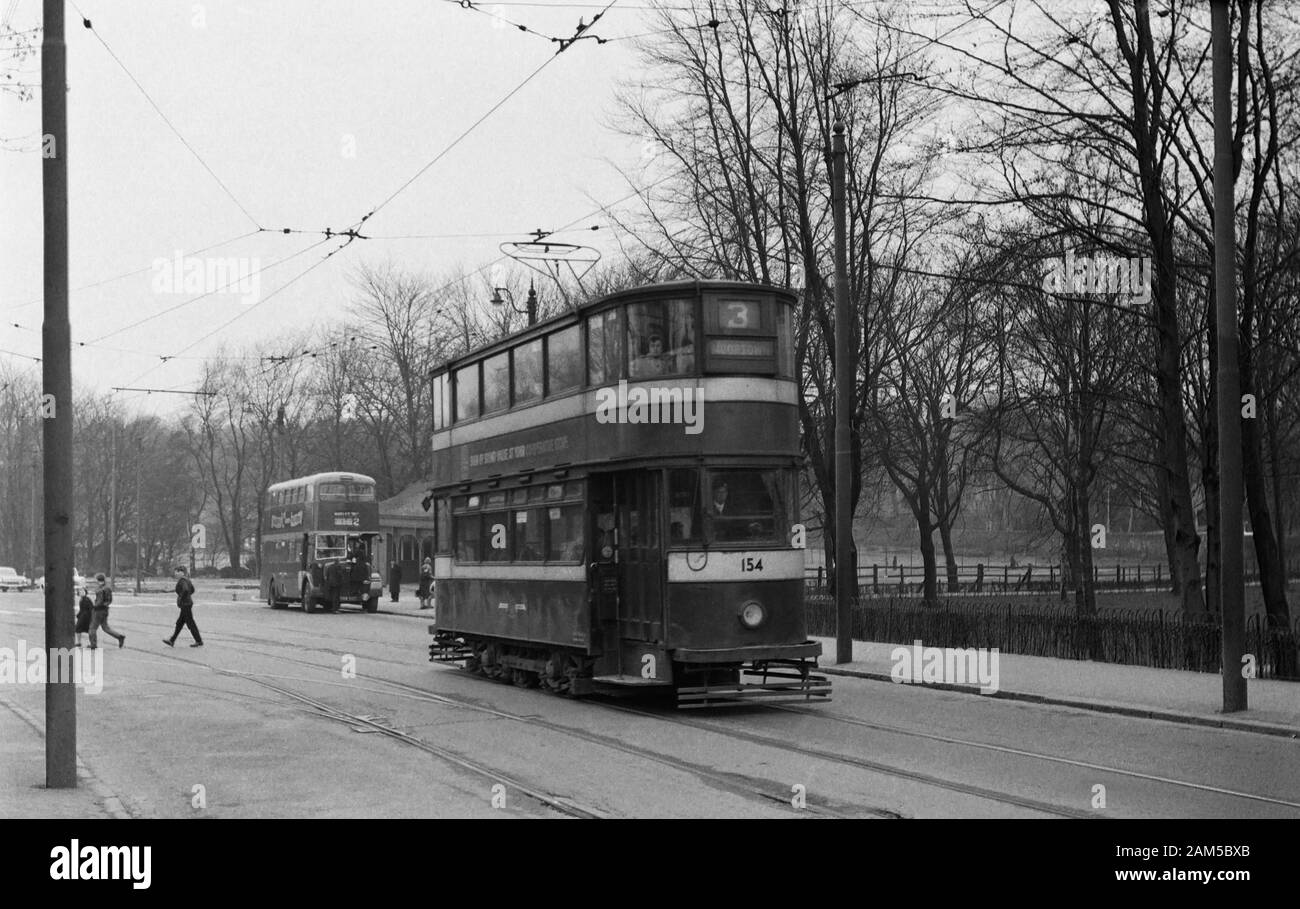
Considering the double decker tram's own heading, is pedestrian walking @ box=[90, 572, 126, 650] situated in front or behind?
behind

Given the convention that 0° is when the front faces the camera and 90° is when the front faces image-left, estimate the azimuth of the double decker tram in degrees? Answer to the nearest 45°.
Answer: approximately 315°

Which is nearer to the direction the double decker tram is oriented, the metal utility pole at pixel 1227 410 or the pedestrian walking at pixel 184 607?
the metal utility pole

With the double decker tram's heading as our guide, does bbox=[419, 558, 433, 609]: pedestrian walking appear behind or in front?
behind

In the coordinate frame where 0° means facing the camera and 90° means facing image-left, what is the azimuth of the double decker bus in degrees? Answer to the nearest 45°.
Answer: approximately 315°

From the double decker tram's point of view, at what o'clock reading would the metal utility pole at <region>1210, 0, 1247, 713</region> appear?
The metal utility pole is roughly at 11 o'clock from the double decker tram.

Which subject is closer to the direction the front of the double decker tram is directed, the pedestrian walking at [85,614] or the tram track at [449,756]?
the tram track

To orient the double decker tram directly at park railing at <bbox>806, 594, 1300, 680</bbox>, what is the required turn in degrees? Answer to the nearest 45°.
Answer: approximately 90° to its left

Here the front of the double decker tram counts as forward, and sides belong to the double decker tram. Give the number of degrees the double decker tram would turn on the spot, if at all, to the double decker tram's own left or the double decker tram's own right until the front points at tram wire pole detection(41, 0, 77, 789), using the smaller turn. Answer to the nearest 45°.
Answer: approximately 90° to the double decker tram's own right
